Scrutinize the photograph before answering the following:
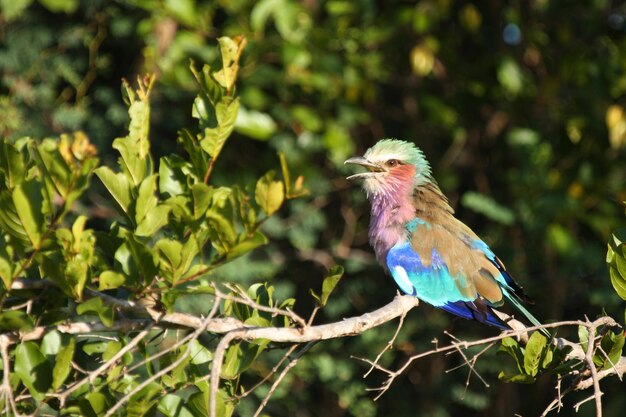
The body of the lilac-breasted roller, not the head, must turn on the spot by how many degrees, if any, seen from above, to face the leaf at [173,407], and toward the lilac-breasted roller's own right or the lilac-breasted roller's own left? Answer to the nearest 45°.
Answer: approximately 45° to the lilac-breasted roller's own left

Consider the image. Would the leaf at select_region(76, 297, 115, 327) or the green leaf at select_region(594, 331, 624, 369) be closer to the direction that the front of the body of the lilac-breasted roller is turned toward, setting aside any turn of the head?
the leaf

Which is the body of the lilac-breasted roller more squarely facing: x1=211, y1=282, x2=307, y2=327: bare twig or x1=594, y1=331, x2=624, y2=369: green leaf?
the bare twig

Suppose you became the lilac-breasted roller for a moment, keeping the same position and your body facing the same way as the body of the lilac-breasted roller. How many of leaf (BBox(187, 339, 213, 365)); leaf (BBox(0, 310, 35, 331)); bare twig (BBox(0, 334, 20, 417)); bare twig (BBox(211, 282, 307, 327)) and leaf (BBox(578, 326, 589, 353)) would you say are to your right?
0

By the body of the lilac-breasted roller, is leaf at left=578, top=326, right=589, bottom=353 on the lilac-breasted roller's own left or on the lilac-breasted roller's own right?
on the lilac-breasted roller's own left

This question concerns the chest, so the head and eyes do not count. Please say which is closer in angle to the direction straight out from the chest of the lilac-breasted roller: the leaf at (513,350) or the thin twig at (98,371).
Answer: the thin twig

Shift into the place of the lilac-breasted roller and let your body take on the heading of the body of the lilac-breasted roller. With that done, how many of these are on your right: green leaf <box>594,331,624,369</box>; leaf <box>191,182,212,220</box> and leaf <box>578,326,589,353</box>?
0

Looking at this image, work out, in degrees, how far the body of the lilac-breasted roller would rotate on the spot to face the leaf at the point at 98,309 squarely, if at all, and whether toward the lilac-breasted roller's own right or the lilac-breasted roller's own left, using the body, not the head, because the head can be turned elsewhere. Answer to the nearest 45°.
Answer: approximately 45° to the lilac-breasted roller's own left

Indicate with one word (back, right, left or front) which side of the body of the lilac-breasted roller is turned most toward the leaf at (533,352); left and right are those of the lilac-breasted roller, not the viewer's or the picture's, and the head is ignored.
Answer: back

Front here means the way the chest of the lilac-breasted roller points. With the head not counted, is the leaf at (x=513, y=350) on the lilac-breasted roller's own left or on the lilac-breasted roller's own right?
on the lilac-breasted roller's own left

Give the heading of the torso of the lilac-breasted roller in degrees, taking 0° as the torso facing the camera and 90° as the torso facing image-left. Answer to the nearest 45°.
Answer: approximately 90°

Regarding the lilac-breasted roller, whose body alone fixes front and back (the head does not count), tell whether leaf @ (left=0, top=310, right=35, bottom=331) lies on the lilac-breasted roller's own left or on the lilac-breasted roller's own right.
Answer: on the lilac-breasted roller's own left
